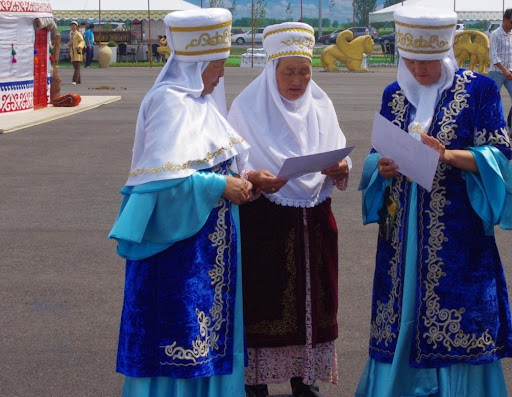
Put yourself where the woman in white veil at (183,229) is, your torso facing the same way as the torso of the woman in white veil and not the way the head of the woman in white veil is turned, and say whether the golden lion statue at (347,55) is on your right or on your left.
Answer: on your left

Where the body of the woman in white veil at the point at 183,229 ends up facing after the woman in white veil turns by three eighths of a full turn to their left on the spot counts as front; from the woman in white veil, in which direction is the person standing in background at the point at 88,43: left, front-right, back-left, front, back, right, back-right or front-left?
front-right

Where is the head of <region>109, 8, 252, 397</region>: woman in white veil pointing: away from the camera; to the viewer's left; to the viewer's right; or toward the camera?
to the viewer's right

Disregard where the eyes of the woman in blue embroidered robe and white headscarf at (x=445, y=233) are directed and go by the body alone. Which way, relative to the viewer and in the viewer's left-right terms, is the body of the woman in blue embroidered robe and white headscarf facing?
facing the viewer and to the left of the viewer

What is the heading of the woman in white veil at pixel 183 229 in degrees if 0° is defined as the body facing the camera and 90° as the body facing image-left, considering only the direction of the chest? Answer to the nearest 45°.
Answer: approximately 270°

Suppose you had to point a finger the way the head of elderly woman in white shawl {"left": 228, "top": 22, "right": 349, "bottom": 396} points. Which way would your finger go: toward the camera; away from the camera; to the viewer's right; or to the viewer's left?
toward the camera

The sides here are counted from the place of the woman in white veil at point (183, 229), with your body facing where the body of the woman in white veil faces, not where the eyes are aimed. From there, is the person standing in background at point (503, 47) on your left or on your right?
on your left

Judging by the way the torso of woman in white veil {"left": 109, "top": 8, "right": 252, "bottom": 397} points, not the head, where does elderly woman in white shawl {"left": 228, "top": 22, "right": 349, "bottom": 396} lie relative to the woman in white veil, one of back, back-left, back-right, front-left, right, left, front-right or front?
front-left

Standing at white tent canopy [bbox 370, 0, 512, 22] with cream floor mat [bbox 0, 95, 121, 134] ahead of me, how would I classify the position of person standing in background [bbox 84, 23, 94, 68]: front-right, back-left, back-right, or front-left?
front-right

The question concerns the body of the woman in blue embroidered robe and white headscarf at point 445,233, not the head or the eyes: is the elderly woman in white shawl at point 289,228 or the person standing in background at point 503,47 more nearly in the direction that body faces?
the elderly woman in white shawl

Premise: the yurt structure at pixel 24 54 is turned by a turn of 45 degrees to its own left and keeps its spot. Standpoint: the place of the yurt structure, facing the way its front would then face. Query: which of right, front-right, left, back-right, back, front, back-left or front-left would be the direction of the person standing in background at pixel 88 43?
left

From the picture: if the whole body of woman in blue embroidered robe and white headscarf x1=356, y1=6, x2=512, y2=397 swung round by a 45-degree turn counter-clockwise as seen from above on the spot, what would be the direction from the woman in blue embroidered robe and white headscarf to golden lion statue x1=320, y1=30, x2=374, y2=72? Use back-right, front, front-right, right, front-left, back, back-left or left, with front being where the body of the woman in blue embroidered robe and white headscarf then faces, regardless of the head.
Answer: back

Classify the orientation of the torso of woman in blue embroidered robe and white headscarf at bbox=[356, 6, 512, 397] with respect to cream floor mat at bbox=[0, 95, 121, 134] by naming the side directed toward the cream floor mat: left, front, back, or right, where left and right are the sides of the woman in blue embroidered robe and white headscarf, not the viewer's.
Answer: right
